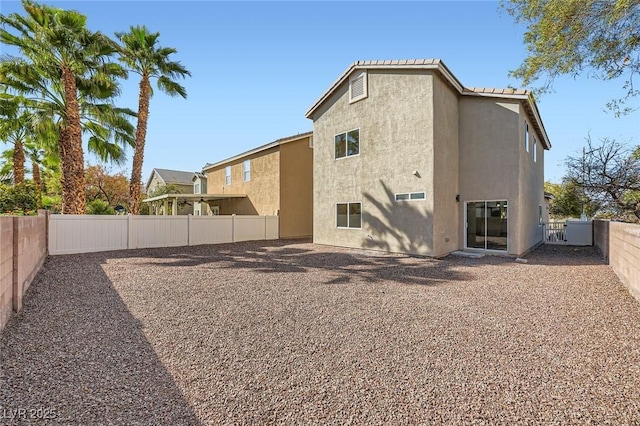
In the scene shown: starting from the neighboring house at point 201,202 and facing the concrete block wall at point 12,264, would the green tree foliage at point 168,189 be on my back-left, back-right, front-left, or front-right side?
back-right

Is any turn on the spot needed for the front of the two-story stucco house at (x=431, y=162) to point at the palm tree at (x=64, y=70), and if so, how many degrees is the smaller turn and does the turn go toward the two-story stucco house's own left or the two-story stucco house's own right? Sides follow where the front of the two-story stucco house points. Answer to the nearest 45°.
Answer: approximately 90° to the two-story stucco house's own left

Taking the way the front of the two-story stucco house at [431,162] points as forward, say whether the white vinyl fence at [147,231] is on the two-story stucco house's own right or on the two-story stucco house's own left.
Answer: on the two-story stucco house's own left

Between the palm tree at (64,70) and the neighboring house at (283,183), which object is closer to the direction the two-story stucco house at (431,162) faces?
the neighboring house

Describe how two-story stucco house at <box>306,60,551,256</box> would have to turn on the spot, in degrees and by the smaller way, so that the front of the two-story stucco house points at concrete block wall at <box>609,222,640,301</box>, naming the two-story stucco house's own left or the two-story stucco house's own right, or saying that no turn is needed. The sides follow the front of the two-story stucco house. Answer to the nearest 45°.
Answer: approximately 135° to the two-story stucco house's own right

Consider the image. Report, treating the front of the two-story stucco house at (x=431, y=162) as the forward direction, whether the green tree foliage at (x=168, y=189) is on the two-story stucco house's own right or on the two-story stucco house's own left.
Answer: on the two-story stucco house's own left

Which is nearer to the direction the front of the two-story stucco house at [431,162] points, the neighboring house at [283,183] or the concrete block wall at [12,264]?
the neighboring house

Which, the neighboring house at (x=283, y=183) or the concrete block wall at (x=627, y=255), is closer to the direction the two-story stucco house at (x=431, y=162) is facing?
the neighboring house

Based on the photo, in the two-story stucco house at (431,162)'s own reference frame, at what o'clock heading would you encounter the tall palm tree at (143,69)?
The tall palm tree is roughly at 9 o'clock from the two-story stucco house.

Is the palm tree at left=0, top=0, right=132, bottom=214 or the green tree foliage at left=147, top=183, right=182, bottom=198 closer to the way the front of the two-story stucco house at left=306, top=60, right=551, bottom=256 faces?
the green tree foliage

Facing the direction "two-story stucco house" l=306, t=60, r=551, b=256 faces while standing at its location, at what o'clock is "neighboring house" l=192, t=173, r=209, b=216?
The neighboring house is roughly at 10 o'clock from the two-story stucco house.

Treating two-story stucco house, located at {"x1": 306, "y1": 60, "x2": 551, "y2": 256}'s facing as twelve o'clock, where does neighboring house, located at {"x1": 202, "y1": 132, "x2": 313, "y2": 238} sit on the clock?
The neighboring house is roughly at 10 o'clock from the two-story stucco house.

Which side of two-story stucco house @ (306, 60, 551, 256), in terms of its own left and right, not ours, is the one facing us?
back
